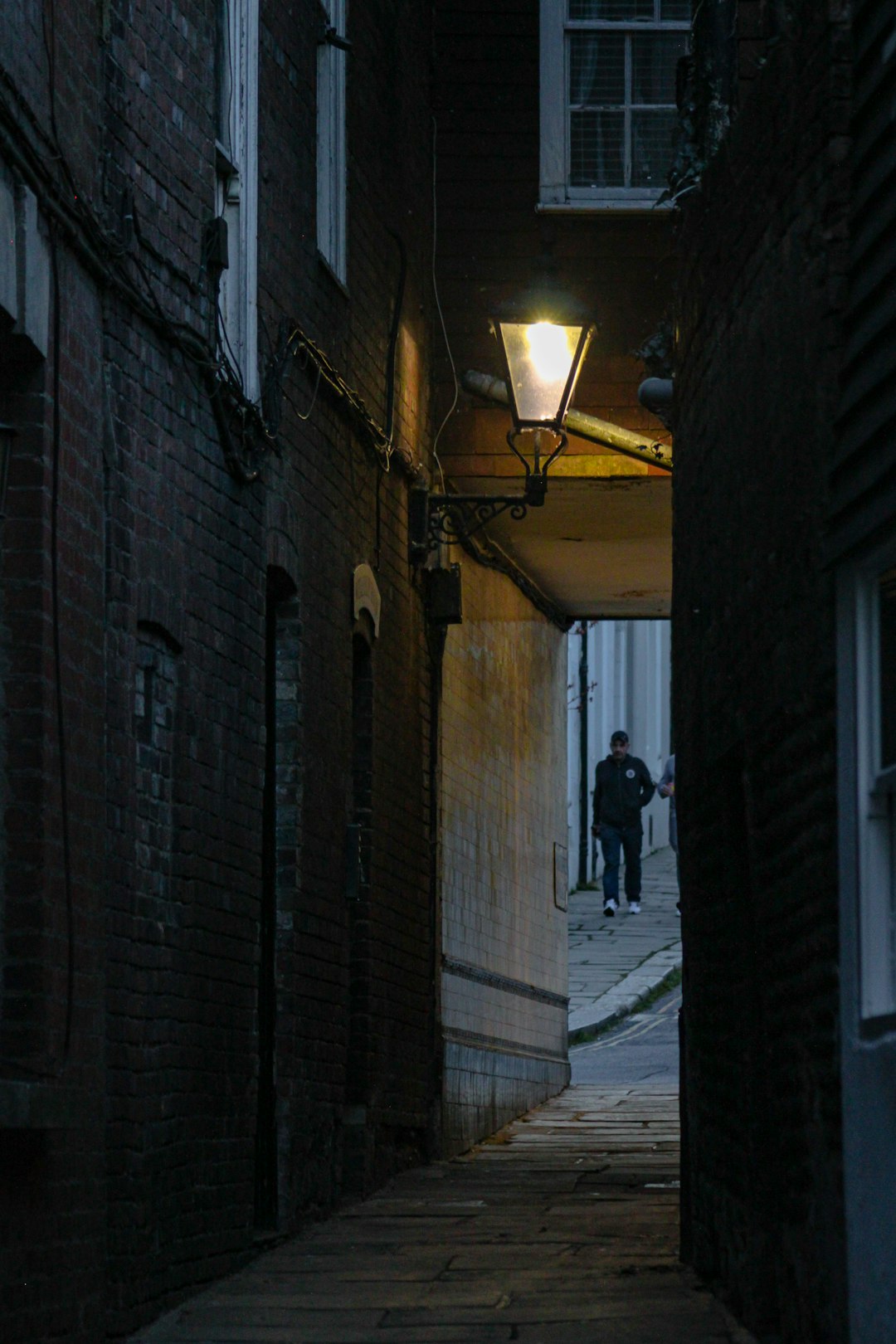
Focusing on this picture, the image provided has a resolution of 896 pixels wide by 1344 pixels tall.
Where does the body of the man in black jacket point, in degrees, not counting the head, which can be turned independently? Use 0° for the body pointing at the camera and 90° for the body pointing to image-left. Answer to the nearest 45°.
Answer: approximately 0°

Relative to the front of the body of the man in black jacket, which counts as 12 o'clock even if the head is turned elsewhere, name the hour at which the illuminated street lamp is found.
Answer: The illuminated street lamp is roughly at 12 o'clock from the man in black jacket.
